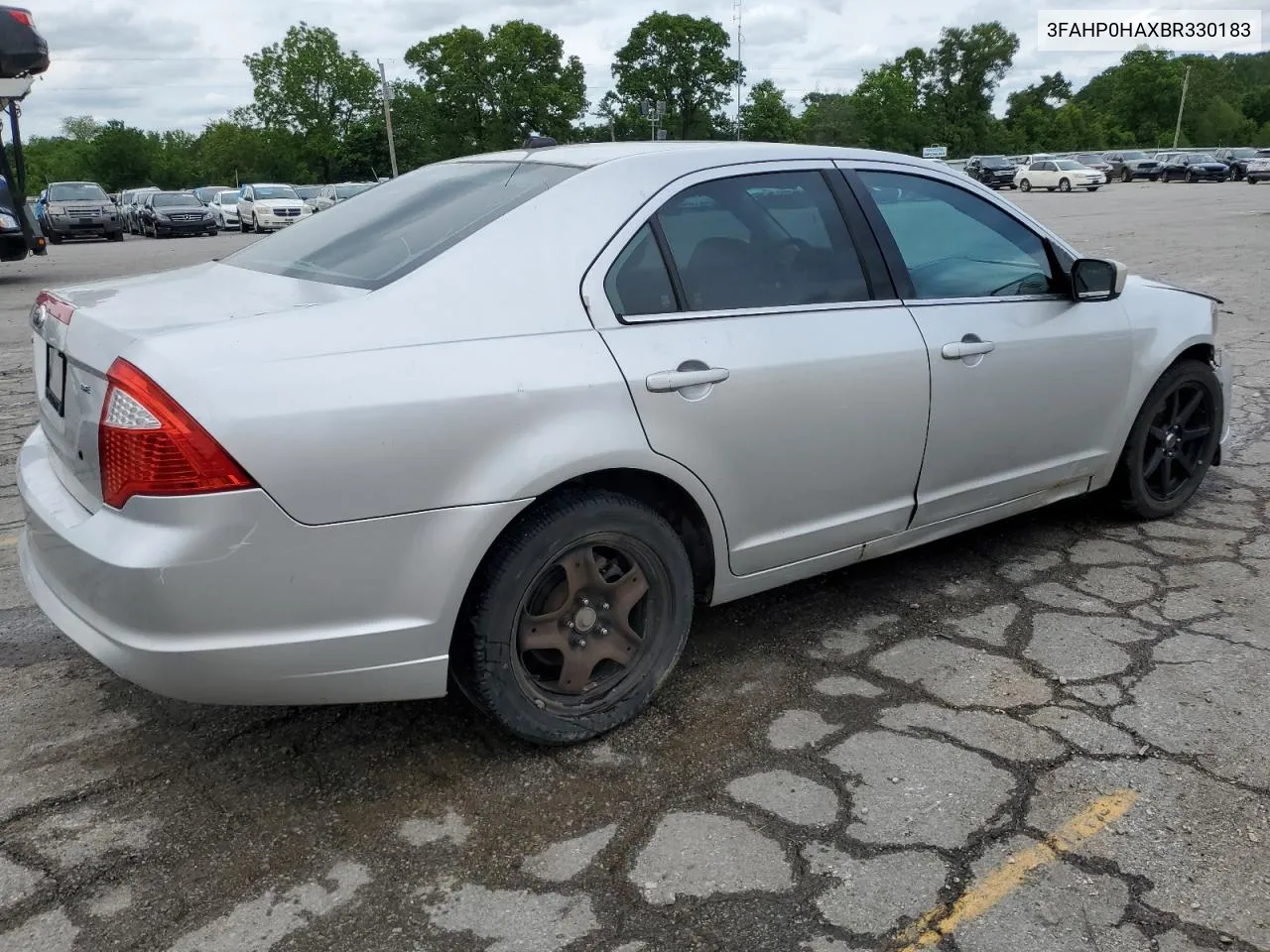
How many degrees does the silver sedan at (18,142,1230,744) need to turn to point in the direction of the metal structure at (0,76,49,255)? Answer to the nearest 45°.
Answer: approximately 90° to its left

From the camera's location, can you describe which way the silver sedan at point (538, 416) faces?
facing away from the viewer and to the right of the viewer

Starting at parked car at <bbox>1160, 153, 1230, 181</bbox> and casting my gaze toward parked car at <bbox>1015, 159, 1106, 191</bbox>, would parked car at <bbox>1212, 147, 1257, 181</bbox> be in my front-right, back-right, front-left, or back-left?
back-left

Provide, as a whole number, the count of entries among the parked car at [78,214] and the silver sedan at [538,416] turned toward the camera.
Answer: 1

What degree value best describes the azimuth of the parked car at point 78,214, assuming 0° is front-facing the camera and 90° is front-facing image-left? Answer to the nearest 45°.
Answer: approximately 0°

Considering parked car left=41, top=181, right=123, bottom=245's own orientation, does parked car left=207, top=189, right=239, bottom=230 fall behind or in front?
behind

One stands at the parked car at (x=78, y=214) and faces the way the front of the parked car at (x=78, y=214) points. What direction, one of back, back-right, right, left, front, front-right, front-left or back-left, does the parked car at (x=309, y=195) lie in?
back-left

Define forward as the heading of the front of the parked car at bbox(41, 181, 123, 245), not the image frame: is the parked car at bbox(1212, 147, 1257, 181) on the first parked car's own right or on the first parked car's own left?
on the first parked car's own left

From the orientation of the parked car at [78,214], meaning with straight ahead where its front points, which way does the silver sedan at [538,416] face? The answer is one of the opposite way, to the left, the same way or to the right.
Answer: to the left

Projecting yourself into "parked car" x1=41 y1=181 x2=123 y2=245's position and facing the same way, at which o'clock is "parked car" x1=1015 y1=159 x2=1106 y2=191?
"parked car" x1=1015 y1=159 x2=1106 y2=191 is roughly at 9 o'clock from "parked car" x1=41 y1=181 x2=123 y2=245.
